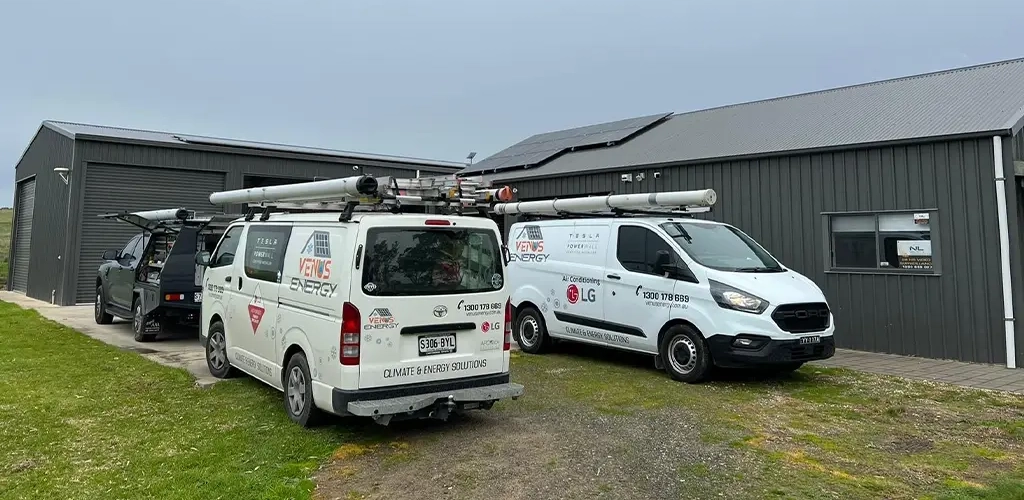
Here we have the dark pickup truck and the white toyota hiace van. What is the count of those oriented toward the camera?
0

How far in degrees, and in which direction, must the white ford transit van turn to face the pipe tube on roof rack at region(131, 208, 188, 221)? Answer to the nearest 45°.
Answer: approximately 135° to its right

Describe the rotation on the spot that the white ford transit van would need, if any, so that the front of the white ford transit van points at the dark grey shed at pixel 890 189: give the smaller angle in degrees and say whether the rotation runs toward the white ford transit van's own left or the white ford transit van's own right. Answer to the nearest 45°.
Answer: approximately 90° to the white ford transit van's own left

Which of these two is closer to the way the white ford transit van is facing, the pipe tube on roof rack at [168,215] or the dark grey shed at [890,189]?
the dark grey shed

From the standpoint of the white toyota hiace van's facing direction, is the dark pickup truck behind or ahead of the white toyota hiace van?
ahead

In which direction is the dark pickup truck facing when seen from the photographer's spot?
facing away from the viewer and to the left of the viewer

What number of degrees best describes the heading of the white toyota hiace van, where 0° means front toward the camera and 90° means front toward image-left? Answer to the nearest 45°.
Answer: approximately 135°

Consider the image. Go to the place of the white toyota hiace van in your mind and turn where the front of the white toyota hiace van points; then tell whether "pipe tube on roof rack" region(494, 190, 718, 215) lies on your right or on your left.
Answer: on your right

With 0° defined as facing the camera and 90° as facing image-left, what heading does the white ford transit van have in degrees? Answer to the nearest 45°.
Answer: approximately 315°
